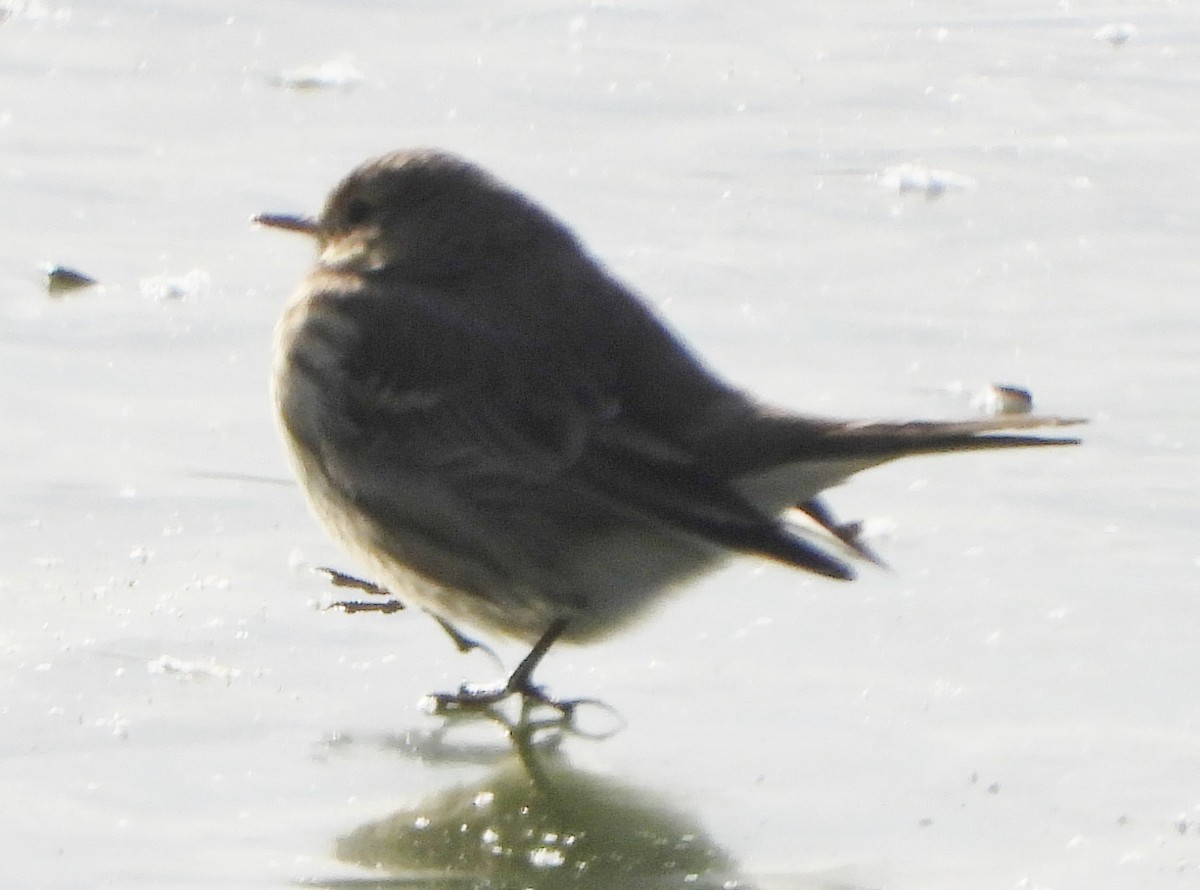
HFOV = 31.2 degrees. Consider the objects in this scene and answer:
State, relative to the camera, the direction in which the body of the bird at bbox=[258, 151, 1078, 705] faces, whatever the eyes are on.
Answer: to the viewer's left
